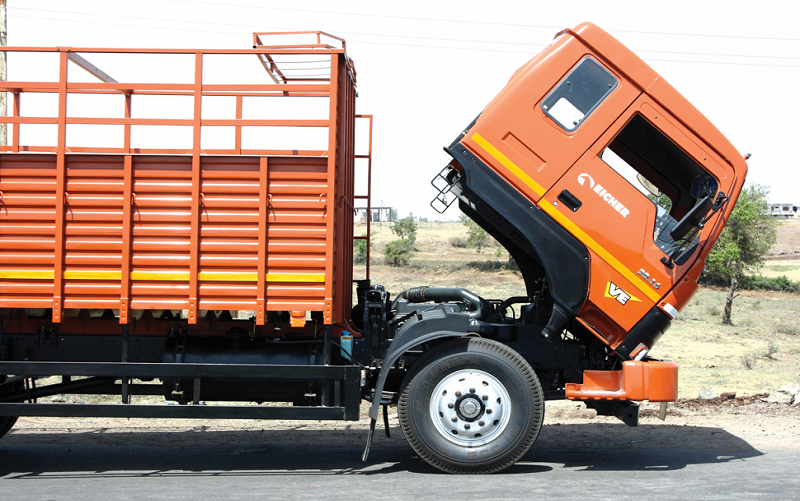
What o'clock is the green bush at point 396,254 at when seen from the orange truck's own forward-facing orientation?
The green bush is roughly at 9 o'clock from the orange truck.

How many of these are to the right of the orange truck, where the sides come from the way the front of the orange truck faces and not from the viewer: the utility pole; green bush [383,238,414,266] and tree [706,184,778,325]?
0

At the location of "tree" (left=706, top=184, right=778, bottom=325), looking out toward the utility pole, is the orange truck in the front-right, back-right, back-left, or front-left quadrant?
front-left

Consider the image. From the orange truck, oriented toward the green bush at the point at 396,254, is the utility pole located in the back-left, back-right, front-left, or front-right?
front-left

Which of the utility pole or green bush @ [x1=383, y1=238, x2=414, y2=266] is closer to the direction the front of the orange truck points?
the green bush

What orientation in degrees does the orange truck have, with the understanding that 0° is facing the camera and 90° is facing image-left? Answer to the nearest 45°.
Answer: approximately 270°

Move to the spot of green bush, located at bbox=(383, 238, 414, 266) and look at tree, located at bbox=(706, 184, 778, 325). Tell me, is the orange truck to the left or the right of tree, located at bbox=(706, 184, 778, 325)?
right

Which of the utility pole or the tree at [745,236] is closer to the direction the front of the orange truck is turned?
the tree

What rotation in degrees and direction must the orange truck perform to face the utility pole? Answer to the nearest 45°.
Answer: approximately 135° to its left

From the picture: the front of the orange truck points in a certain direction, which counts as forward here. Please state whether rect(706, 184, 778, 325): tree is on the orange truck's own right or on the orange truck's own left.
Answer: on the orange truck's own left
